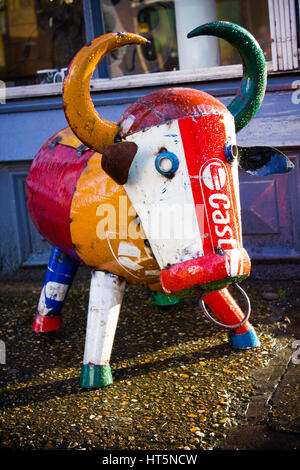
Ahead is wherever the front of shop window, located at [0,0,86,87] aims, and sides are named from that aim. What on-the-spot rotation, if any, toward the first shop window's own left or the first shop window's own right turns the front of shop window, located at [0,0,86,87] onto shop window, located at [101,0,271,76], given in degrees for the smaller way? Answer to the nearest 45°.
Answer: approximately 45° to the first shop window's own left

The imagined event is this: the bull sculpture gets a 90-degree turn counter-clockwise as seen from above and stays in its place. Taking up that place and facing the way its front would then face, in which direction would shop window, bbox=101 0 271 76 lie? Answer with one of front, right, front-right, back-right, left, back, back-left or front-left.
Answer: front-left

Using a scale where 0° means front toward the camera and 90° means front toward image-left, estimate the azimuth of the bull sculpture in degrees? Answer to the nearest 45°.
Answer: approximately 315°

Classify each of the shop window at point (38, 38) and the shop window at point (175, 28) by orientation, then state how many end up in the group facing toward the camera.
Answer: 2

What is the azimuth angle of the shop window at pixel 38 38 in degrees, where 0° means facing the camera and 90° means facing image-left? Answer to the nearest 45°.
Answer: approximately 0°

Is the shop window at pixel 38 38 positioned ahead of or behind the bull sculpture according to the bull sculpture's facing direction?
behind
